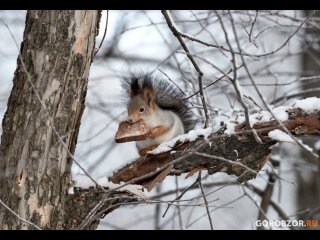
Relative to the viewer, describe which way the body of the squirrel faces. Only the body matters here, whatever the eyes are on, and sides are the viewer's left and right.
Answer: facing the viewer and to the left of the viewer

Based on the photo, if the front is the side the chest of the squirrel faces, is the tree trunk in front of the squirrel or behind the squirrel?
in front
